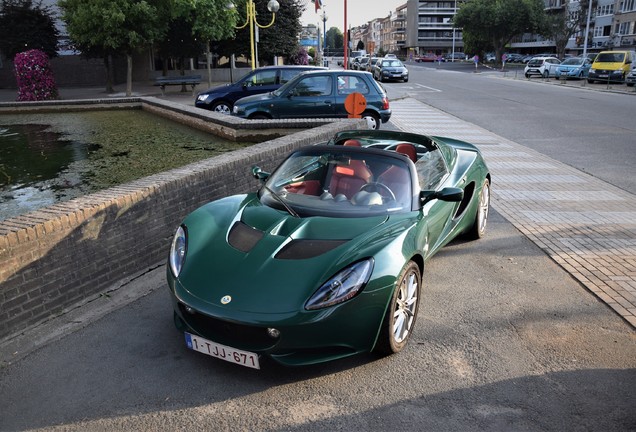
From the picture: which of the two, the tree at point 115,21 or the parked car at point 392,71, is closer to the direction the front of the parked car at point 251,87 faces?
the tree

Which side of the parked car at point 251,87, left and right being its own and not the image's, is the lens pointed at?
left

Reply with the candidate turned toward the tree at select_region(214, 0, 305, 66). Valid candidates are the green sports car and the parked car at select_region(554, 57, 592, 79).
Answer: the parked car

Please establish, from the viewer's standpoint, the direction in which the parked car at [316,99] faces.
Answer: facing to the left of the viewer

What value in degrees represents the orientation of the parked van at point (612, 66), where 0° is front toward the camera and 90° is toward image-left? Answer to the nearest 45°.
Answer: approximately 45°

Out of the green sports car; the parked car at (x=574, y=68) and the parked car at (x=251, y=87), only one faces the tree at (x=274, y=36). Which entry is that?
the parked car at (x=574, y=68)

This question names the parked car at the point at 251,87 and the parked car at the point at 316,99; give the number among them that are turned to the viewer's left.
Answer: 2

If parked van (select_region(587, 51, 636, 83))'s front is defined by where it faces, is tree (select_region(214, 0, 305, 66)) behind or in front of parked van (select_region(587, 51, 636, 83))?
in front

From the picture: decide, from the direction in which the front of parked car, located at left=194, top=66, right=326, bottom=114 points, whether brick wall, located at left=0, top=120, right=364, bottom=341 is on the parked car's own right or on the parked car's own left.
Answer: on the parked car's own left
